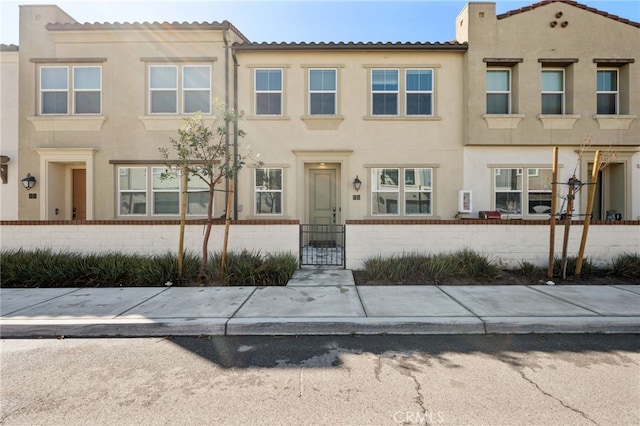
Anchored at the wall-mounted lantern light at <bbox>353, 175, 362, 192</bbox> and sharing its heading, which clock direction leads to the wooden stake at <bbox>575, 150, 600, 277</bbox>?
The wooden stake is roughly at 10 o'clock from the wall-mounted lantern light.

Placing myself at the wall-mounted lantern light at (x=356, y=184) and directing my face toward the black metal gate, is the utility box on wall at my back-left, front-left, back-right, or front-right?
back-left

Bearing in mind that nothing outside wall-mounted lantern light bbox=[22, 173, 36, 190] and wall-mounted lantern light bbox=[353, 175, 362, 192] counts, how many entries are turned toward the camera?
2

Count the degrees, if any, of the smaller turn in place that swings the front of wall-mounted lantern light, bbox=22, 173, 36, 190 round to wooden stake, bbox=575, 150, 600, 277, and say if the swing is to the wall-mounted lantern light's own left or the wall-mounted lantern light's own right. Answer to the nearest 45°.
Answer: approximately 45° to the wall-mounted lantern light's own left

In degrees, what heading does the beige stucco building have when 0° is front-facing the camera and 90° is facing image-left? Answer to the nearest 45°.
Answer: approximately 0°

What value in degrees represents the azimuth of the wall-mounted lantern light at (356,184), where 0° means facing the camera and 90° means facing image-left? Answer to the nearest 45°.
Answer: approximately 0°

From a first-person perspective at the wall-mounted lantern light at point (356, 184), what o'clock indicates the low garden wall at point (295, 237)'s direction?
The low garden wall is roughly at 1 o'clock from the wall-mounted lantern light.
